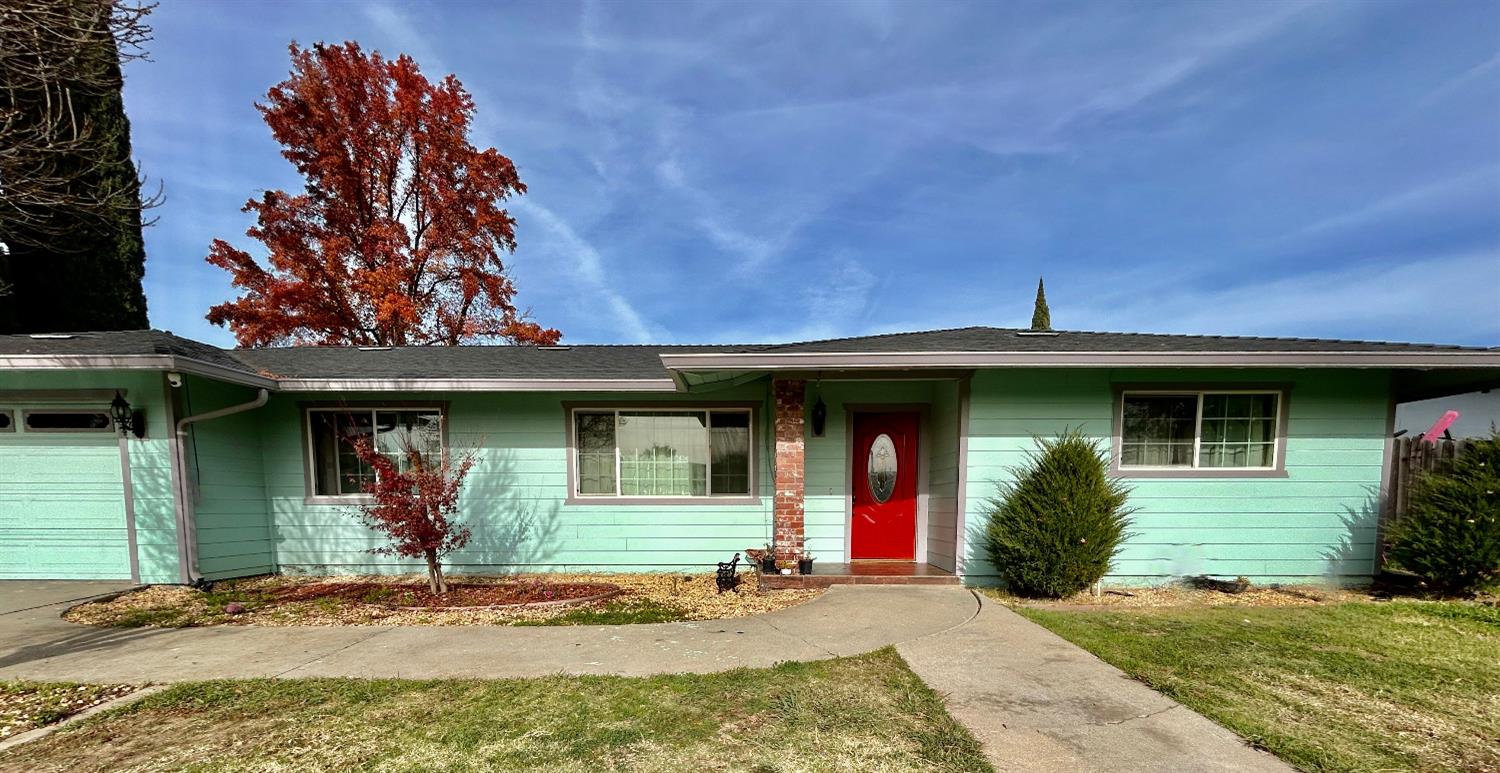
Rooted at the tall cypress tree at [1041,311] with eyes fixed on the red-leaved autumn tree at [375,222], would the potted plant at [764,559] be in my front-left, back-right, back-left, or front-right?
front-left

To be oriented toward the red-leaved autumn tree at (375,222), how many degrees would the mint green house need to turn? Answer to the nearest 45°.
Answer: approximately 135° to its right

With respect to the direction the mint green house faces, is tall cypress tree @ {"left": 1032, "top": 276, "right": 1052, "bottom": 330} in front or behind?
behind

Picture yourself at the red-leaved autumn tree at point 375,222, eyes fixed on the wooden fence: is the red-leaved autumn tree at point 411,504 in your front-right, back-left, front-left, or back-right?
front-right

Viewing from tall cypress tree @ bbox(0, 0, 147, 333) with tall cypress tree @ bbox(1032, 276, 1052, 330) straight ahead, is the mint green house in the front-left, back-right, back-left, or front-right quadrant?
front-right

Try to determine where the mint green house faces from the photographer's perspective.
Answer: facing the viewer

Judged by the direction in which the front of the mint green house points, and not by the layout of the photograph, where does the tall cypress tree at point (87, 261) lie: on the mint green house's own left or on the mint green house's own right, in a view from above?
on the mint green house's own right

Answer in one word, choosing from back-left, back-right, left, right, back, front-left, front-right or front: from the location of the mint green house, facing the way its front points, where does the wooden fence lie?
left

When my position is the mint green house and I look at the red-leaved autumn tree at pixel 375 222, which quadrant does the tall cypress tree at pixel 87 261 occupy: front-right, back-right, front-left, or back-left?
front-left
